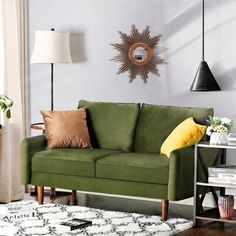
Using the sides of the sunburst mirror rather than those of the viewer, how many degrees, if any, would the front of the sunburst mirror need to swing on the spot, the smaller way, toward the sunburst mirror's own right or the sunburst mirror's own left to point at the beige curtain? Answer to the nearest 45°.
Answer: approximately 90° to the sunburst mirror's own right

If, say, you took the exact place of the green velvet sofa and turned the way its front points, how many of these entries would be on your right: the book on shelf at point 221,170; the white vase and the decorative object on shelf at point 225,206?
0

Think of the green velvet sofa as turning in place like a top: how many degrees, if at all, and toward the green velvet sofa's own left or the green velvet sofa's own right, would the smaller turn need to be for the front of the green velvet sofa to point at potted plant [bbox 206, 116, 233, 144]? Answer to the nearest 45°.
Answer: approximately 90° to the green velvet sofa's own left

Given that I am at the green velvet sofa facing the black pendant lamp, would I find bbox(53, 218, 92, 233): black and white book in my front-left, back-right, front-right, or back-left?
back-right

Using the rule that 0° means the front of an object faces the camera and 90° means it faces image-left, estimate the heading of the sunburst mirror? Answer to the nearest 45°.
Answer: approximately 0°

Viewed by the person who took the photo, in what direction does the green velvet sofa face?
facing the viewer and to the left of the viewer

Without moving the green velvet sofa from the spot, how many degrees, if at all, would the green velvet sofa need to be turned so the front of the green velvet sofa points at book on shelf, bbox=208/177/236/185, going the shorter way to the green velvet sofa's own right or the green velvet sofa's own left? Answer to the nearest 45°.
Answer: approximately 90° to the green velvet sofa's own left

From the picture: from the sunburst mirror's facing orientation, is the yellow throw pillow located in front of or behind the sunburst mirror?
in front

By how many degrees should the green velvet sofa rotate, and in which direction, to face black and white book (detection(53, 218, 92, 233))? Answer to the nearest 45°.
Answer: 0° — it already faces it

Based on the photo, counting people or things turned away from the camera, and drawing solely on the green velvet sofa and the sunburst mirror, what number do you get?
0

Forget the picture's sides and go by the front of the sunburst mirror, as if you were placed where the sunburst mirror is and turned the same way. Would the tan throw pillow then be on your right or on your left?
on your right
